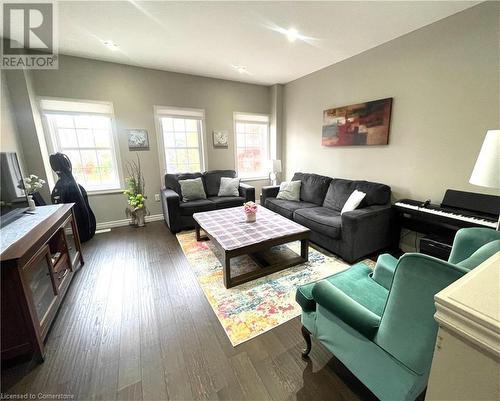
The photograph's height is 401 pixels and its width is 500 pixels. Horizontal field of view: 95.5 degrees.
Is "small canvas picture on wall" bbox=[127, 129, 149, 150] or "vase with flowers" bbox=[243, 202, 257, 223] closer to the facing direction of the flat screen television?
the vase with flowers

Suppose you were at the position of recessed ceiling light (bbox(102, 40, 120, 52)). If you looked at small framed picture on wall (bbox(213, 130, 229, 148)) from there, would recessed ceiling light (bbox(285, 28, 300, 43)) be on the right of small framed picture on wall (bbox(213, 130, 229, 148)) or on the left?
right

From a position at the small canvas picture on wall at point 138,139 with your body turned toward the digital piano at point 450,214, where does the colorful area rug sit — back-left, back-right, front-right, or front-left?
front-right

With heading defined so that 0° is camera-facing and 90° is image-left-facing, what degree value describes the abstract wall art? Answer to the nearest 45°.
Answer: approximately 45°

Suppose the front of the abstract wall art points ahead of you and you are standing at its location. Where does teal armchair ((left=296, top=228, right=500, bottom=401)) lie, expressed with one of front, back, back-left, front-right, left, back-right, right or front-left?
front-left

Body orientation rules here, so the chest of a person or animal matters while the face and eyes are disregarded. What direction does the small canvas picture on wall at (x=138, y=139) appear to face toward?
toward the camera

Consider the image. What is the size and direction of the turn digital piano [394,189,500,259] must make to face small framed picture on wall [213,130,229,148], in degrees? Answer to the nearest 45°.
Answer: approximately 45° to its right

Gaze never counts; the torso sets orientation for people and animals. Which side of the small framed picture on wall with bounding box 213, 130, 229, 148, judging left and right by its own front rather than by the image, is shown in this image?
front

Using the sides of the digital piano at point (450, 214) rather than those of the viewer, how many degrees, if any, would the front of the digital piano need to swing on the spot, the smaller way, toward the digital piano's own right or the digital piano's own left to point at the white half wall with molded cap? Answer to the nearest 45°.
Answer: approximately 45° to the digital piano's own left

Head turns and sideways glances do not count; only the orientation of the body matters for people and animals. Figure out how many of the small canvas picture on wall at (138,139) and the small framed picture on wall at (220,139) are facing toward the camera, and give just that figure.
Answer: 2

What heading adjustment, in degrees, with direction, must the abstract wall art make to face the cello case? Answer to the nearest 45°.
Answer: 0° — it already faces it

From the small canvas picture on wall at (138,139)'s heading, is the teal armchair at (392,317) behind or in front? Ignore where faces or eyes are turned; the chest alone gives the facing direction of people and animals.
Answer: in front

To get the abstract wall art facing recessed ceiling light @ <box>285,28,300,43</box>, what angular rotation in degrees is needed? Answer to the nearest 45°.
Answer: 0° — it already faces it

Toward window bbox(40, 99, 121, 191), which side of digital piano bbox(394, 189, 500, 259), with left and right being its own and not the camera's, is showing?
front

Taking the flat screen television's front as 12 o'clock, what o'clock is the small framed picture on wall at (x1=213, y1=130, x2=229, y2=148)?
The small framed picture on wall is roughly at 10 o'clock from the flat screen television.

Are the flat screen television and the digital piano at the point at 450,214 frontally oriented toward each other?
yes

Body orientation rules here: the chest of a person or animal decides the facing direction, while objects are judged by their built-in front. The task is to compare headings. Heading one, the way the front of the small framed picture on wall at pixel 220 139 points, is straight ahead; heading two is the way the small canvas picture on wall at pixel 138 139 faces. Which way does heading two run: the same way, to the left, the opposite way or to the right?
the same way

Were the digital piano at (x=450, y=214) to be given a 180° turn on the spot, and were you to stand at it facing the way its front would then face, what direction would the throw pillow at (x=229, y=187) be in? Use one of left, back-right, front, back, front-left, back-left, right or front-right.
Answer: back-left

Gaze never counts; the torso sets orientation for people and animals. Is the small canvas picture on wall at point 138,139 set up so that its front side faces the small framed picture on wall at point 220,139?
no

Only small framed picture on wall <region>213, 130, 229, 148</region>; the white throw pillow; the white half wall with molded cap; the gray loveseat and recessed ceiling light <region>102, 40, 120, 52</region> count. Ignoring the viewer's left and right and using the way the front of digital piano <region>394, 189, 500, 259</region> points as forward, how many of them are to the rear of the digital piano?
0
